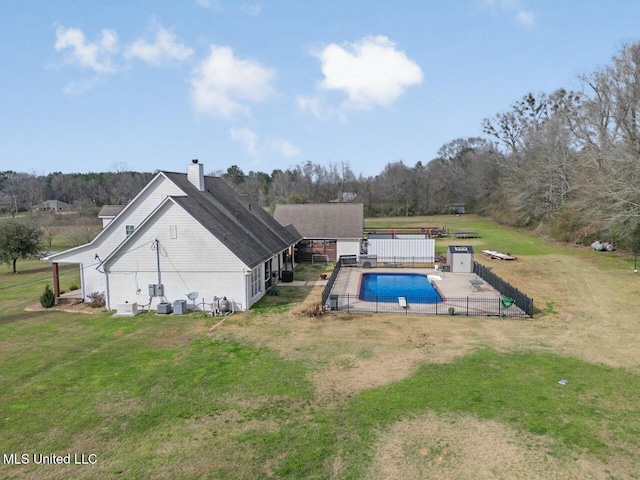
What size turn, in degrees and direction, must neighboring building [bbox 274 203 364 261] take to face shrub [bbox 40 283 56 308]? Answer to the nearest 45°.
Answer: approximately 45° to its right

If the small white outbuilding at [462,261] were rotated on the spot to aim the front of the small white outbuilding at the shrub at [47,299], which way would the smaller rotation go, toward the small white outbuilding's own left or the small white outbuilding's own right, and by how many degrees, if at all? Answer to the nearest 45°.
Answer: approximately 45° to the small white outbuilding's own right

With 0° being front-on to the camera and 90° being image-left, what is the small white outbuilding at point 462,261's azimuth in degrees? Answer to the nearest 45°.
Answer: approximately 0°

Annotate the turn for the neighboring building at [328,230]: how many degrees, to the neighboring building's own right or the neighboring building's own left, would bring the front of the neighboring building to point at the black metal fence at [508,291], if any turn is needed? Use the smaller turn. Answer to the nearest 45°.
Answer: approximately 45° to the neighboring building's own left

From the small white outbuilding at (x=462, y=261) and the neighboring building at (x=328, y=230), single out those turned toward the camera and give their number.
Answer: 2

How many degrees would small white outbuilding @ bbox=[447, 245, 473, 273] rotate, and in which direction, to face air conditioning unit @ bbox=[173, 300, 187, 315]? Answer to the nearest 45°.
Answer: approximately 45° to its right

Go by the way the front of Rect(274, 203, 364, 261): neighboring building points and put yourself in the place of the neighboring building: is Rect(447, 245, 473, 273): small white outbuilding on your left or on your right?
on your left
